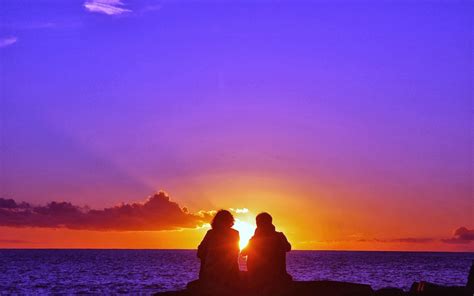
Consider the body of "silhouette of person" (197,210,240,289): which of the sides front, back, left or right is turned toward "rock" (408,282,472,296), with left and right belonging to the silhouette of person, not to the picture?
right

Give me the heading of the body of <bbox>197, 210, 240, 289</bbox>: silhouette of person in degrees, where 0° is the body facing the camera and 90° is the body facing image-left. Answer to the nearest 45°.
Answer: approximately 180°

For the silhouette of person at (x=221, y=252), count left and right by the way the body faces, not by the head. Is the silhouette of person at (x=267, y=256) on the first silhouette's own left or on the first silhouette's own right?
on the first silhouette's own right
